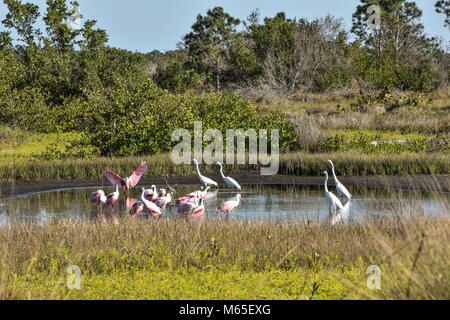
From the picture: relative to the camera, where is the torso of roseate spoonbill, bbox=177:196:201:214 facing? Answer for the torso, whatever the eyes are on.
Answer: to the viewer's right

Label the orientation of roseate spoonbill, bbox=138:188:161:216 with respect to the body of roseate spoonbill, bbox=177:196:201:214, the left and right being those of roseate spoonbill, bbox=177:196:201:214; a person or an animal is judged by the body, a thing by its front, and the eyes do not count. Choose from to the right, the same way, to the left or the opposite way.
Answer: the opposite way

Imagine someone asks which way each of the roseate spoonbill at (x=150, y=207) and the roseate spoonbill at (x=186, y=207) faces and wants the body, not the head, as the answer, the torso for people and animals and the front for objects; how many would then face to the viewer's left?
1

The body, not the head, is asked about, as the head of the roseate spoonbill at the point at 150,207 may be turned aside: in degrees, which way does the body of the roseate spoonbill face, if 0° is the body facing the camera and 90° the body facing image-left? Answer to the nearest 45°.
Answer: approximately 90°

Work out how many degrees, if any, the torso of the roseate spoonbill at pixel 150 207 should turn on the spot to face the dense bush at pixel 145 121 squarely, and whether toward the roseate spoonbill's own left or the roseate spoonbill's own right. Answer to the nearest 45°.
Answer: approximately 90° to the roseate spoonbill's own right

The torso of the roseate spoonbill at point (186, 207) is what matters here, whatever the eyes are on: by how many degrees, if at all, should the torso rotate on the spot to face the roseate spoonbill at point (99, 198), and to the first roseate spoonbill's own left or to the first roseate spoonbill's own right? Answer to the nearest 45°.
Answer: approximately 135° to the first roseate spoonbill's own left

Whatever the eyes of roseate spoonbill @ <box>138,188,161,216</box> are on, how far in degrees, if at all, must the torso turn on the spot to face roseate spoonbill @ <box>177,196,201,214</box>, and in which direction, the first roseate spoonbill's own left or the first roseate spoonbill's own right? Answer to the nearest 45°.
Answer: approximately 180°

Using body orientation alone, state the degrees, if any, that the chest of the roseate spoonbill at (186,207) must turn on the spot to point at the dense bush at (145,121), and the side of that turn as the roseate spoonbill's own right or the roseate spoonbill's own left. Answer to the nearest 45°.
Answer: approximately 90° to the roseate spoonbill's own left
